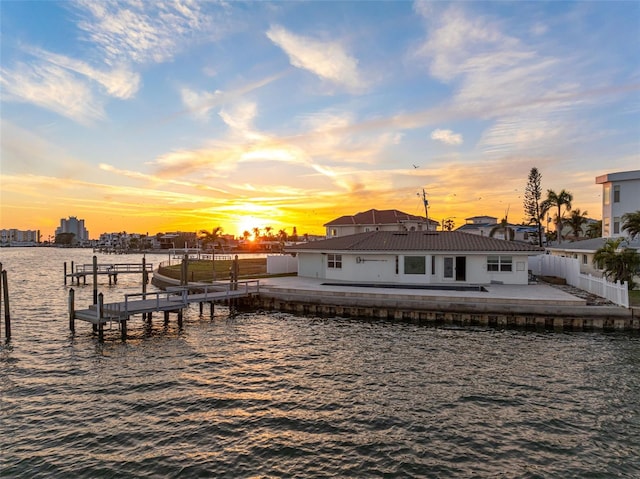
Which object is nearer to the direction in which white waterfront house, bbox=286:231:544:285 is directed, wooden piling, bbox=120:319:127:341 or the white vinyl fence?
the wooden piling

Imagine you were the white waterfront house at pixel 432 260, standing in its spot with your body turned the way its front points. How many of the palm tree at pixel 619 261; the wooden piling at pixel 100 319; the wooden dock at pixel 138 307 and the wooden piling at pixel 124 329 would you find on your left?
1

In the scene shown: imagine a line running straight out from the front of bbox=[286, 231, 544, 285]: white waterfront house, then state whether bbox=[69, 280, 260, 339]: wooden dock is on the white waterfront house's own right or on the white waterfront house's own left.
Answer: on the white waterfront house's own right

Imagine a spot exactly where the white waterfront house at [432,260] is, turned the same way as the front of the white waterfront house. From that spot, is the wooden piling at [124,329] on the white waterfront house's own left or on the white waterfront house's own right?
on the white waterfront house's own right

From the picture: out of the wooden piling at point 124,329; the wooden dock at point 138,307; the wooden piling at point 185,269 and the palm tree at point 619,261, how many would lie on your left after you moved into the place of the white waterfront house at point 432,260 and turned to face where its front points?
1

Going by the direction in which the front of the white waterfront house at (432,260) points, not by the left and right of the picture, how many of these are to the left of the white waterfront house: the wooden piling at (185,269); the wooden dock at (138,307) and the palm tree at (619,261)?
1

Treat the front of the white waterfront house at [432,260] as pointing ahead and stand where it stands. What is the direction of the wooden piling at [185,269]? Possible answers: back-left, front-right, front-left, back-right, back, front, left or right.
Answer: right

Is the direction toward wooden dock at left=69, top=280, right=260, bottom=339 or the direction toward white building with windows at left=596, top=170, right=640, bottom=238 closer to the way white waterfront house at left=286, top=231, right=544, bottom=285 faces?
the wooden dock

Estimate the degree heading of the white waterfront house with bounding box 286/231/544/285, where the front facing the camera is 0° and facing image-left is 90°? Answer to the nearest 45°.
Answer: approximately 0°

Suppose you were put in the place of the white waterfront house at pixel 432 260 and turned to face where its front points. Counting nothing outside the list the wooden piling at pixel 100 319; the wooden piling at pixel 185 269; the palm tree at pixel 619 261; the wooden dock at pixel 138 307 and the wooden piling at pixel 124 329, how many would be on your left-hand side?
1

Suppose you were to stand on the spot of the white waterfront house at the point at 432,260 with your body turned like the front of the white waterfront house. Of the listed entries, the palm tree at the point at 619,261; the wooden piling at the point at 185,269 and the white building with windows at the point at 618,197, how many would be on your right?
1

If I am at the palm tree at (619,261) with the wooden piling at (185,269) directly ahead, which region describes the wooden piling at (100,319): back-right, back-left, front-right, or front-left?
front-left

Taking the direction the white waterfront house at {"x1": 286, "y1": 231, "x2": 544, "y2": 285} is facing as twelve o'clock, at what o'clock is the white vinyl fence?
The white vinyl fence is roughly at 9 o'clock from the white waterfront house.

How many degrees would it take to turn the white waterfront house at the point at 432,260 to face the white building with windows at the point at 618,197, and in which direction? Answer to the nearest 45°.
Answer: approximately 135° to its left
